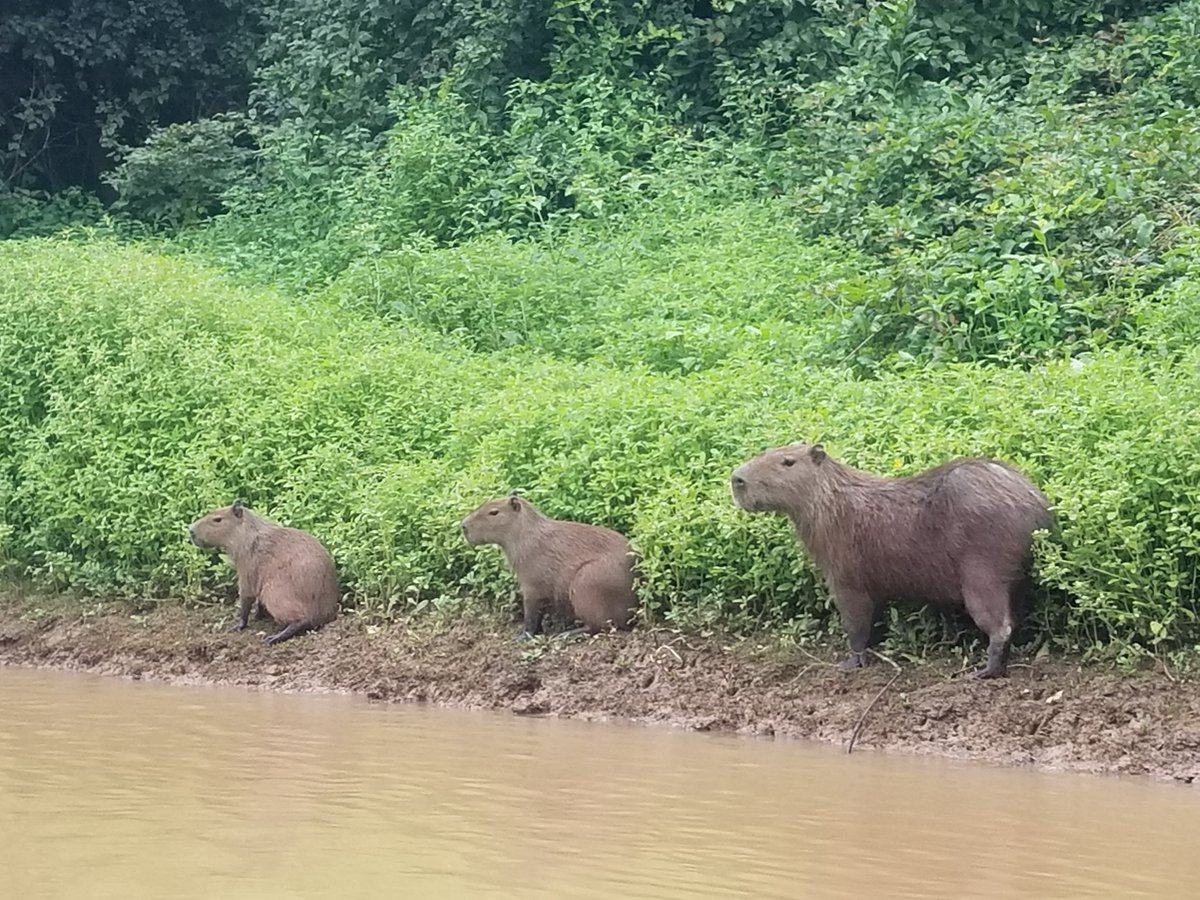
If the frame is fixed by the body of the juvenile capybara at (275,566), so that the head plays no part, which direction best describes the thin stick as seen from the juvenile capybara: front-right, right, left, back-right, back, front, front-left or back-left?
back-left

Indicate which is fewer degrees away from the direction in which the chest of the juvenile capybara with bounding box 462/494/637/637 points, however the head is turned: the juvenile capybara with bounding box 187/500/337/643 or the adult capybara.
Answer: the juvenile capybara

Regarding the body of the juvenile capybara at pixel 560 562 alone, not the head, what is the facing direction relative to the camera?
to the viewer's left

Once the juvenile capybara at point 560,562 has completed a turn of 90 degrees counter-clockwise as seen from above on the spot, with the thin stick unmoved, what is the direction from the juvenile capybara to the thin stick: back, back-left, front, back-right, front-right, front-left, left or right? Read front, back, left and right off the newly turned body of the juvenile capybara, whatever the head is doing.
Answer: front-left

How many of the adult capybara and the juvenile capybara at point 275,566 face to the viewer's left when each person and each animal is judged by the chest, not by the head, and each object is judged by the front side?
2

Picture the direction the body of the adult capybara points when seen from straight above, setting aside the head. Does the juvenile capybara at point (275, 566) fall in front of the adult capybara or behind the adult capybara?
in front

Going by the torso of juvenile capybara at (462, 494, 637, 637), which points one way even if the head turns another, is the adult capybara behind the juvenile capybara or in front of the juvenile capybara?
behind

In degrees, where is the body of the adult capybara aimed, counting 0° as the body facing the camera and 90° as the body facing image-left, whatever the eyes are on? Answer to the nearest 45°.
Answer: approximately 90°

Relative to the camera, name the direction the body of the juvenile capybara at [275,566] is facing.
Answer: to the viewer's left

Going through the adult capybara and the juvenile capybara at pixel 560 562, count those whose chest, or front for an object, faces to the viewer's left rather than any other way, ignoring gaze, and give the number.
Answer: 2
